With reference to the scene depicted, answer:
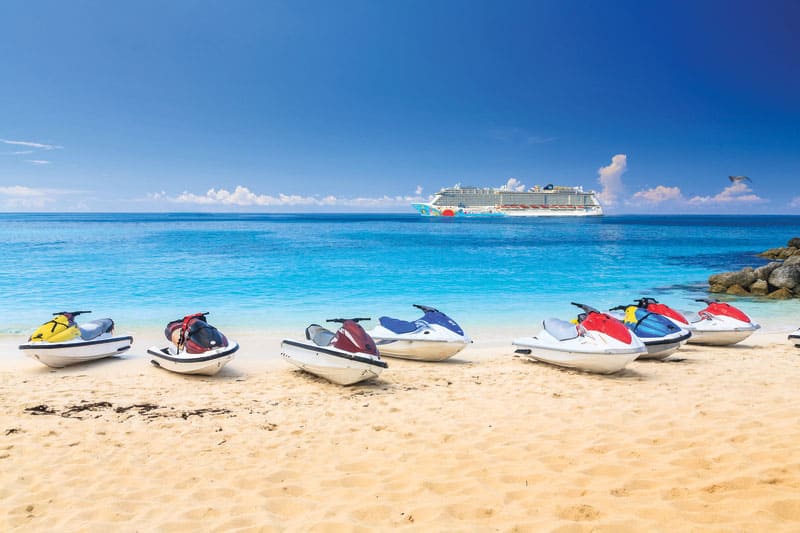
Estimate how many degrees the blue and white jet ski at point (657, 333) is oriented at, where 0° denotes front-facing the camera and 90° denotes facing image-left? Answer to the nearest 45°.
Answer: approximately 315°

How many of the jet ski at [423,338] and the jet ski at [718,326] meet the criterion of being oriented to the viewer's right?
2

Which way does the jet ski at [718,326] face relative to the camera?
to the viewer's right

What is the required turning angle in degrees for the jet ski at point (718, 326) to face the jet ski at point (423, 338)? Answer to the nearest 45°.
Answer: approximately 135° to its right

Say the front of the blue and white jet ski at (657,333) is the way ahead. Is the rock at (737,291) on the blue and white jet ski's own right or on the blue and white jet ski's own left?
on the blue and white jet ski's own left

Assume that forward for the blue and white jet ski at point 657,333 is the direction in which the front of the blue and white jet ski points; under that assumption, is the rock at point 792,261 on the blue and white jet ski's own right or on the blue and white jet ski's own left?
on the blue and white jet ski's own left

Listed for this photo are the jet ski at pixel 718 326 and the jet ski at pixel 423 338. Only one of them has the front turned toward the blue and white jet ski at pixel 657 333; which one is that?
the jet ski at pixel 423 338

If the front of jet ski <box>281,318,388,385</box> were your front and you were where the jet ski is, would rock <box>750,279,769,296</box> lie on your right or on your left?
on your left

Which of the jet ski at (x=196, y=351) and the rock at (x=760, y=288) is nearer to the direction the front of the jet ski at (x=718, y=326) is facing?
the rock

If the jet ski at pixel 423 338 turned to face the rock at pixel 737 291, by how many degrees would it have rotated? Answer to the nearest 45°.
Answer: approximately 45° to its left

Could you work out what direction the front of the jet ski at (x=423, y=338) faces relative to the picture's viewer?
facing to the right of the viewer
